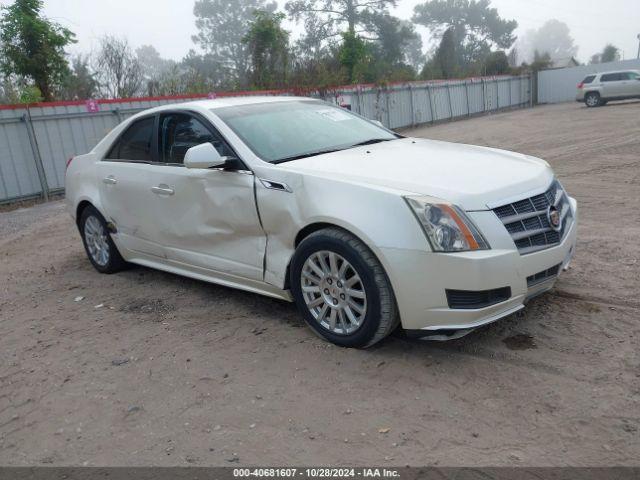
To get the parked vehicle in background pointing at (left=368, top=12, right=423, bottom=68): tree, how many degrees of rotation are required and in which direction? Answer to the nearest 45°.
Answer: approximately 135° to its left

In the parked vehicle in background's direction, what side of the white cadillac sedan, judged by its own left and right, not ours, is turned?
left

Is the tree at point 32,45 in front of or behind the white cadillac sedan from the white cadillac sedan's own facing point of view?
behind

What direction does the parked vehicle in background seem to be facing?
to the viewer's right

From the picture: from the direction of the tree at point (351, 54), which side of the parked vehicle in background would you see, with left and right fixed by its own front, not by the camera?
back

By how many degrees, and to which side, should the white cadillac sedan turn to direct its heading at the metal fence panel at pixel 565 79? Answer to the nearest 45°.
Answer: approximately 90° to its left

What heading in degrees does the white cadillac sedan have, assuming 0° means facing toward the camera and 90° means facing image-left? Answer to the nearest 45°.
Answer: approximately 315°

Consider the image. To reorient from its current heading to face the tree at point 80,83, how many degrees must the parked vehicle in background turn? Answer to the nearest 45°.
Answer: approximately 135° to its right

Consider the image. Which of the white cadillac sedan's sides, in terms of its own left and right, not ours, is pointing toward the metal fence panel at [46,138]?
back

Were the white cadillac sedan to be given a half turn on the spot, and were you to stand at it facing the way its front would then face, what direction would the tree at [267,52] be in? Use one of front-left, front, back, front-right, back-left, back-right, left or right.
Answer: front-right
